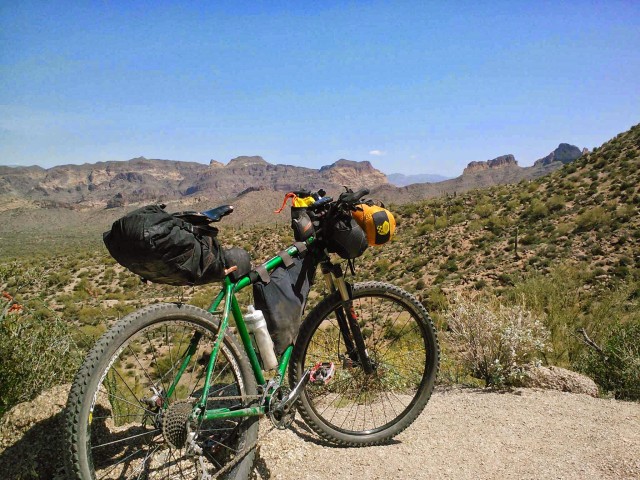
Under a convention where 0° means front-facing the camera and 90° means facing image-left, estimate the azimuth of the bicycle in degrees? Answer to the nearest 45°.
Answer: approximately 225°

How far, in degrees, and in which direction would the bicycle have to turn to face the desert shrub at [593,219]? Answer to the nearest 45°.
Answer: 0° — it already faces it

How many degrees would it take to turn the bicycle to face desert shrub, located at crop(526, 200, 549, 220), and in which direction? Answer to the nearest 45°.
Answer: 0° — it already faces it
